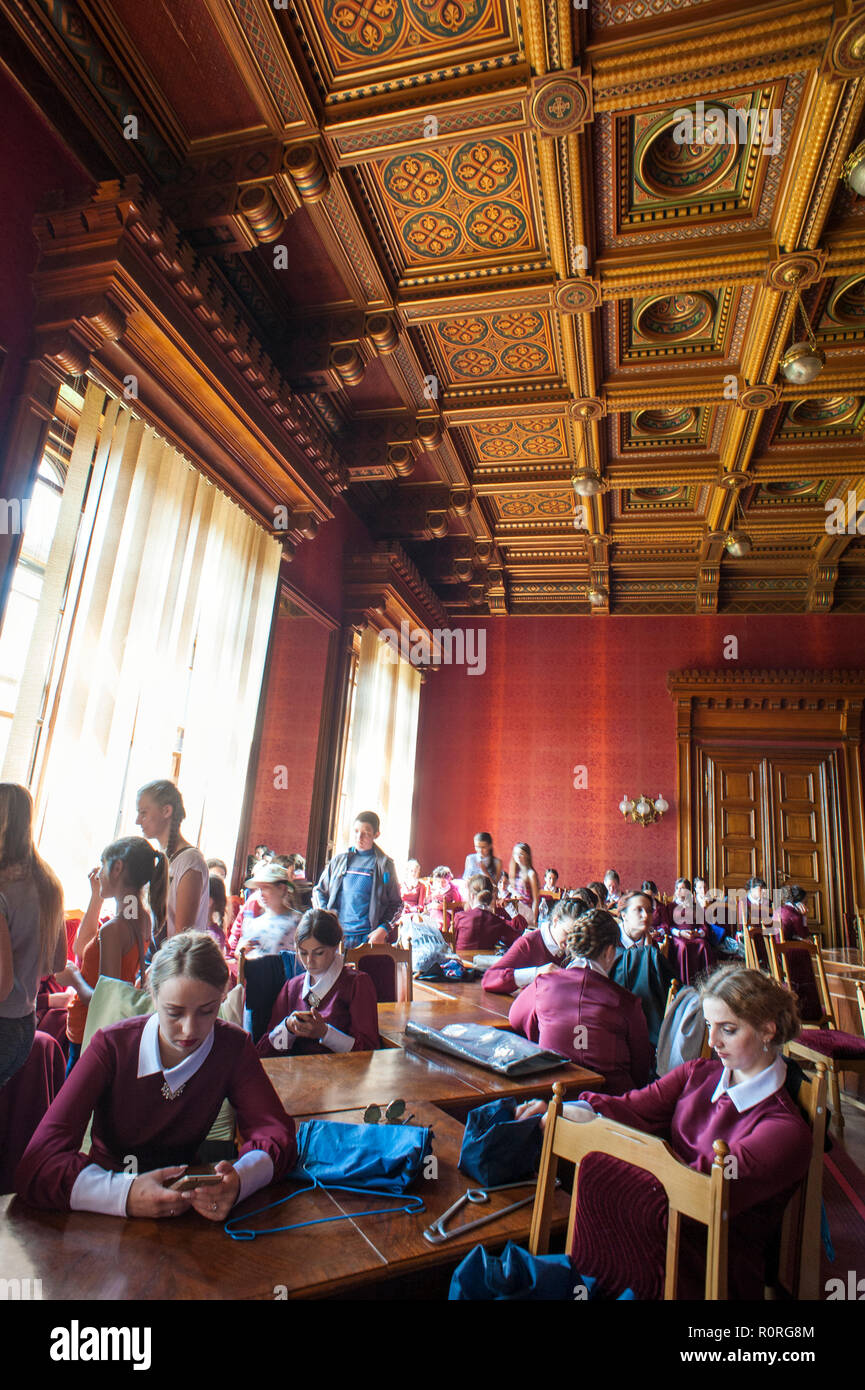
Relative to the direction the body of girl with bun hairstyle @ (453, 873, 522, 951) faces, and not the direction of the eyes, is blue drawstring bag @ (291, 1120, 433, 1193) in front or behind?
behind

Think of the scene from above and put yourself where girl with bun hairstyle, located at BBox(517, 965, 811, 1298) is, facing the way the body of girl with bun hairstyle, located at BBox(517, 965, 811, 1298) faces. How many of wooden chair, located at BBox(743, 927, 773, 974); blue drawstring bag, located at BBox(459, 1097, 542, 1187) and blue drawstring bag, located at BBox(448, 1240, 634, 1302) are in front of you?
2

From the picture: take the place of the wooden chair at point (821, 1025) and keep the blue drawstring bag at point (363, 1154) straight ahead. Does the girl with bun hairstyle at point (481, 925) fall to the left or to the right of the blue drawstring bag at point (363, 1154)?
right

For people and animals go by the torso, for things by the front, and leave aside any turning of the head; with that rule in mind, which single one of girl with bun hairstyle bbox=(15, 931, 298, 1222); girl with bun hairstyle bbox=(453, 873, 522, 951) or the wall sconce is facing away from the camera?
girl with bun hairstyle bbox=(453, 873, 522, 951)

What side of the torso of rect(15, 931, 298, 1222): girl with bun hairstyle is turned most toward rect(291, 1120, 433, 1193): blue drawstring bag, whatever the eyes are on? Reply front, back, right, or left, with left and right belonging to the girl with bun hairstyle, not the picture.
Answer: left

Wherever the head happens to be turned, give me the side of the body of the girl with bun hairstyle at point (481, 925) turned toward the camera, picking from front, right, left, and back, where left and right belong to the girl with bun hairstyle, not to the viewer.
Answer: back

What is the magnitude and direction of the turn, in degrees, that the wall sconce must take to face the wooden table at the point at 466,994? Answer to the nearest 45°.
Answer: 0° — it already faces it

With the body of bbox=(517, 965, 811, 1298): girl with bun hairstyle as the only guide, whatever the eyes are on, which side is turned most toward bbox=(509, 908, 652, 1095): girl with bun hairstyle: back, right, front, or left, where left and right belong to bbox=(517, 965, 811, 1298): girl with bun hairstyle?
right

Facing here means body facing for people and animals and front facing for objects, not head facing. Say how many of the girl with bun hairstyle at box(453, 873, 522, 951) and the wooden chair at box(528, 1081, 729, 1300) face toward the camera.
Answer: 0

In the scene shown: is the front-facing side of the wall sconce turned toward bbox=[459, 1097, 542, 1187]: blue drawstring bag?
yes

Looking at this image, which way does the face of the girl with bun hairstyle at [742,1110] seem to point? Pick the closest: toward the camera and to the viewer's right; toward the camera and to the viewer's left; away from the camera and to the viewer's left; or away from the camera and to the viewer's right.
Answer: toward the camera and to the viewer's left

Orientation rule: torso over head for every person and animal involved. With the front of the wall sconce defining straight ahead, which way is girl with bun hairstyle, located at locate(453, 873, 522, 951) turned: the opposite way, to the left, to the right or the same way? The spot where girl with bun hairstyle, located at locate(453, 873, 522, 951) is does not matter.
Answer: the opposite way

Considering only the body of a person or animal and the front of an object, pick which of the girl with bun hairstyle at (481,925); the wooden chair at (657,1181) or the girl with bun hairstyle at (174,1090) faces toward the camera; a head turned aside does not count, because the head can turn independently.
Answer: the girl with bun hairstyle at (174,1090)

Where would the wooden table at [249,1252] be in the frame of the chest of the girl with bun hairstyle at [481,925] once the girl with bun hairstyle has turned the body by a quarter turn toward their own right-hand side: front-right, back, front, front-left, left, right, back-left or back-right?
right

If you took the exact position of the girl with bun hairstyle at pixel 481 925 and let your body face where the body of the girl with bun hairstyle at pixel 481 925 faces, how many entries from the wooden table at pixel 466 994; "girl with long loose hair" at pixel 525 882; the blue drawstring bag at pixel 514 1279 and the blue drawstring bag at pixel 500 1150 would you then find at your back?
3
